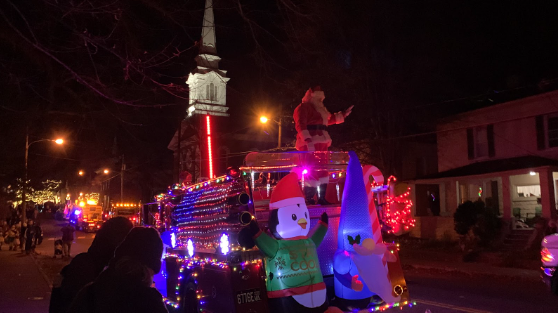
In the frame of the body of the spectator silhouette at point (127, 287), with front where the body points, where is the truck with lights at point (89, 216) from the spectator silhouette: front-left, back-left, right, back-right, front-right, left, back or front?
front-left

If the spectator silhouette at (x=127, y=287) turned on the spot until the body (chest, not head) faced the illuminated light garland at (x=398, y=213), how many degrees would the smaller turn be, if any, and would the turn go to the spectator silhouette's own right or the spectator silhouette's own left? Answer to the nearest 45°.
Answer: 0° — they already face it

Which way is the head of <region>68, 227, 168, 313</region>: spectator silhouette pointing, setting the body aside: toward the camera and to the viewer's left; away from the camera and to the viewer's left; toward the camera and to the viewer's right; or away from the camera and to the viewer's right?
away from the camera and to the viewer's right

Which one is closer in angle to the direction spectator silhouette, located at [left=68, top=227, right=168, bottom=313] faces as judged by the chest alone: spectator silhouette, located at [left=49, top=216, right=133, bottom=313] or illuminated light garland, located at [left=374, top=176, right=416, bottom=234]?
the illuminated light garland

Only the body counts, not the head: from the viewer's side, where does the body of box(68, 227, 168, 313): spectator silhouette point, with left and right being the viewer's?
facing away from the viewer and to the right of the viewer

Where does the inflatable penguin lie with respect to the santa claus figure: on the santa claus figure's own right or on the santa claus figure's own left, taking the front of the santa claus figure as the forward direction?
on the santa claus figure's own right
